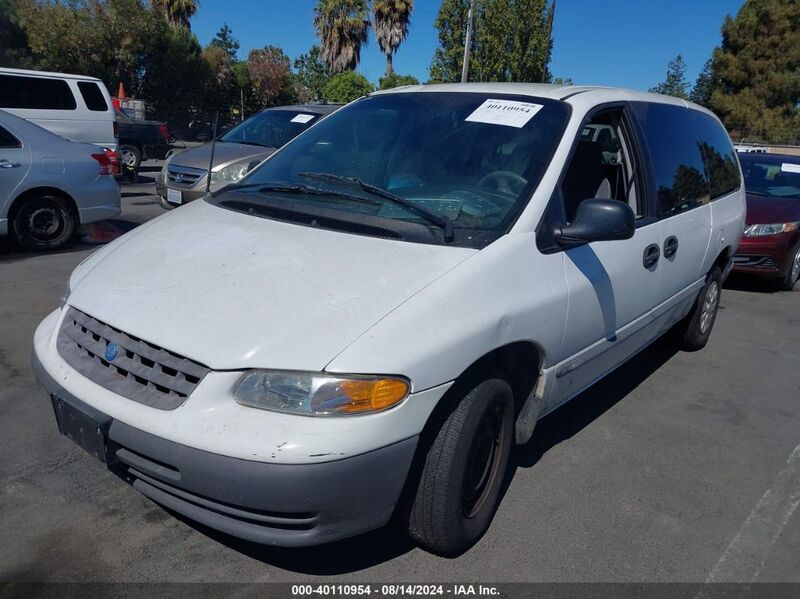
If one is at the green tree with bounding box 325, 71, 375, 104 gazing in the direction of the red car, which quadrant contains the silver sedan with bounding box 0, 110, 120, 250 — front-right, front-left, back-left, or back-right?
front-right

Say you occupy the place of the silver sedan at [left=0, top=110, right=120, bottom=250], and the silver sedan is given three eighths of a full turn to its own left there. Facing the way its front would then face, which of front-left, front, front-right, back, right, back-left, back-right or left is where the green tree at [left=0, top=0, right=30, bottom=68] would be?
back-left

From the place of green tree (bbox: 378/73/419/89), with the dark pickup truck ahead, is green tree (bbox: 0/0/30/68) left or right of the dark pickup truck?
right

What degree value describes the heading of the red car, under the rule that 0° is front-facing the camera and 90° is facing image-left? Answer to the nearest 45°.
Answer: approximately 45°

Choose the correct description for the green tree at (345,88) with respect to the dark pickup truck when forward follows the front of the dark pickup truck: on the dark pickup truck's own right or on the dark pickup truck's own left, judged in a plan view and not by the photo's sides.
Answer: on the dark pickup truck's own right

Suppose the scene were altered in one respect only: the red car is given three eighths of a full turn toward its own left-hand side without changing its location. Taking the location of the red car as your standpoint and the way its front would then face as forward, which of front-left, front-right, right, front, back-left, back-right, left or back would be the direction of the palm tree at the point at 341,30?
back-left

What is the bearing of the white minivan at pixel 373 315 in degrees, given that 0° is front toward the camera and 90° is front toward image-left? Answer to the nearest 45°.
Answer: approximately 45°

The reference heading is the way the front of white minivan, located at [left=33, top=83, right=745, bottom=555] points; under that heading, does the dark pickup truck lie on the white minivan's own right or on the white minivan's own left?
on the white minivan's own right

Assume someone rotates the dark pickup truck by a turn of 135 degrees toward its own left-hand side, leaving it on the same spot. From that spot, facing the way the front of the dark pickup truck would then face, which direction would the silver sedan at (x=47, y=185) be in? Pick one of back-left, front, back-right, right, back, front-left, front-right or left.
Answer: front-right

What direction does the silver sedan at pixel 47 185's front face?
to the viewer's left

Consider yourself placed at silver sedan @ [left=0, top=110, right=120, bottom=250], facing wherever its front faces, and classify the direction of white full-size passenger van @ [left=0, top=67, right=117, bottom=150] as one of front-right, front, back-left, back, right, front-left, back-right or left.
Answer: right

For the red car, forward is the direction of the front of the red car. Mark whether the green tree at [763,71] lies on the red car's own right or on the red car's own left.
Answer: on the red car's own right

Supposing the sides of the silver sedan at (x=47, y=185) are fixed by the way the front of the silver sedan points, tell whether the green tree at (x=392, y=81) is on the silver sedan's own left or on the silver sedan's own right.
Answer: on the silver sedan's own right

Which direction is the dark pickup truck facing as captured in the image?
to the viewer's left

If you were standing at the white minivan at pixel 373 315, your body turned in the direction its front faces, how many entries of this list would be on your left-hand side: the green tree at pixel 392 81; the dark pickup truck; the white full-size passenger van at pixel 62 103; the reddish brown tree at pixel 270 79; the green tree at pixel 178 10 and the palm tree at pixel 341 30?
0
